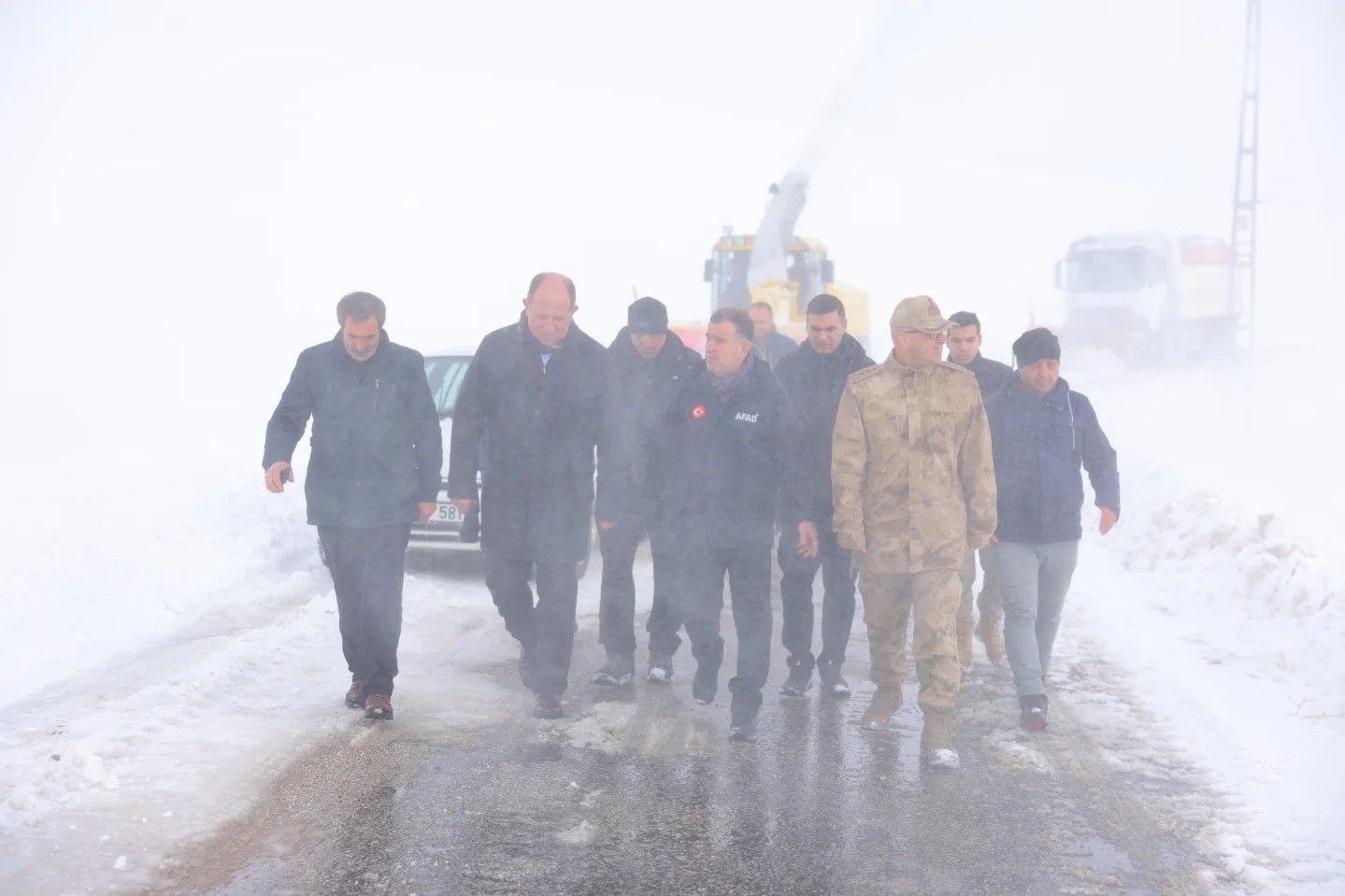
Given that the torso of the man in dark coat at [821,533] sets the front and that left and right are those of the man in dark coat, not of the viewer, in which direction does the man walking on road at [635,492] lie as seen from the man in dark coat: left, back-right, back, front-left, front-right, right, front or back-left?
right

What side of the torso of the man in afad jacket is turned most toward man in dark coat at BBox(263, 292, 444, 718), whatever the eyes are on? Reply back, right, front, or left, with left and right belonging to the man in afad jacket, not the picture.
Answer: right

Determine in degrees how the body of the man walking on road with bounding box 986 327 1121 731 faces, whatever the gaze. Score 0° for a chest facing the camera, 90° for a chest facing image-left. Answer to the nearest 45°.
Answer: approximately 0°

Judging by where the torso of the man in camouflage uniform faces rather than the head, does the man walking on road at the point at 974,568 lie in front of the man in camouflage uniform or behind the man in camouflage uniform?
behind

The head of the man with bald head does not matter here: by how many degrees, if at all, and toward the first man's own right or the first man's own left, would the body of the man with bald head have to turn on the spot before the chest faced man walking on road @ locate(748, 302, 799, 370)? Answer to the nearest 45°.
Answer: approximately 135° to the first man's own left

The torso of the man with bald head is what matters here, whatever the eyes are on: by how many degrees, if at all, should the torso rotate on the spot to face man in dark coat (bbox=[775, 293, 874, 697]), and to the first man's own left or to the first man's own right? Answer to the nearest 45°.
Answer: approximately 90° to the first man's own left

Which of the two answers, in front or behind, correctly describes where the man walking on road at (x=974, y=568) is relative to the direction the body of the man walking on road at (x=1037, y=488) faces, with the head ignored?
behind
